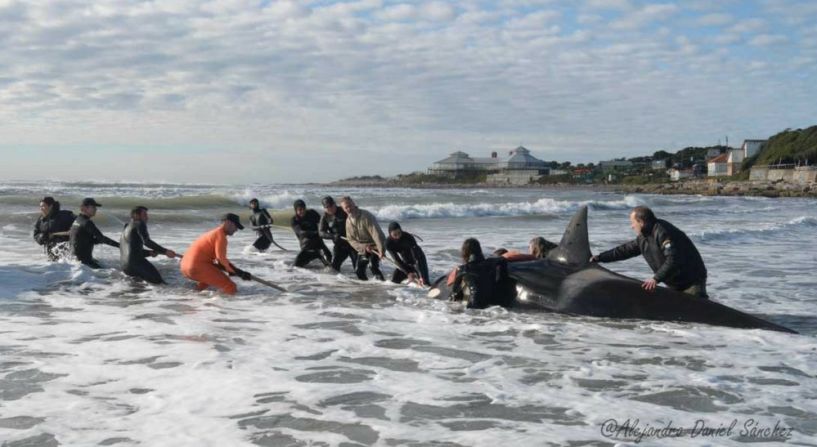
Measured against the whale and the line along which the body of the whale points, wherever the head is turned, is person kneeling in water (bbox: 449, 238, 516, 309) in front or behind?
in front

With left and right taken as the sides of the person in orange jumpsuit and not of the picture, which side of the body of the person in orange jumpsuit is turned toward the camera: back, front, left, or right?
right

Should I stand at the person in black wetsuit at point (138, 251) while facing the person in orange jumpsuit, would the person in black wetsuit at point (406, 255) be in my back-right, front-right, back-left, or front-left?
front-left

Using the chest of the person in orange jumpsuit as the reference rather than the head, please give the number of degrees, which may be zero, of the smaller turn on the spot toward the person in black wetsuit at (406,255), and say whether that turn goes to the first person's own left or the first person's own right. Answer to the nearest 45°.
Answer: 0° — they already face them

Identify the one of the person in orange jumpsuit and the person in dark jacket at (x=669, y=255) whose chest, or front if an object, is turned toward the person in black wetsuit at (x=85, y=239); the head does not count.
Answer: the person in dark jacket

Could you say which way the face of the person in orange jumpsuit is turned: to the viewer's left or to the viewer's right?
to the viewer's right

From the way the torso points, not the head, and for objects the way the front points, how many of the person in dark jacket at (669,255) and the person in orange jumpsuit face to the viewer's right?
1

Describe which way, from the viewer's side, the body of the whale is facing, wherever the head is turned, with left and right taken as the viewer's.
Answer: facing to the left of the viewer

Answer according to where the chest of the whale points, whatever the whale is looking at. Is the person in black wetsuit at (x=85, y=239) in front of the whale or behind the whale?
in front

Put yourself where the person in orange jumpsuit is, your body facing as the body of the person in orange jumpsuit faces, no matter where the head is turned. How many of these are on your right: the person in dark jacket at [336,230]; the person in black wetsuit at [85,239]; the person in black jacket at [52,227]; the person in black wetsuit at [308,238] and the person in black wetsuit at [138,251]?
0

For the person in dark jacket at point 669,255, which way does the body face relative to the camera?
to the viewer's left

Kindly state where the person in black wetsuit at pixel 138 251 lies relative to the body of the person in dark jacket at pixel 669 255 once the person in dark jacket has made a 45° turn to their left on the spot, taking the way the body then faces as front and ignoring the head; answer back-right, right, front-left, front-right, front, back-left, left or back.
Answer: front-right

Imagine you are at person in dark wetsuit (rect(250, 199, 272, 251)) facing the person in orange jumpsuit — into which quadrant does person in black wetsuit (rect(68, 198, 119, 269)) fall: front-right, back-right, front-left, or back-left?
front-right
